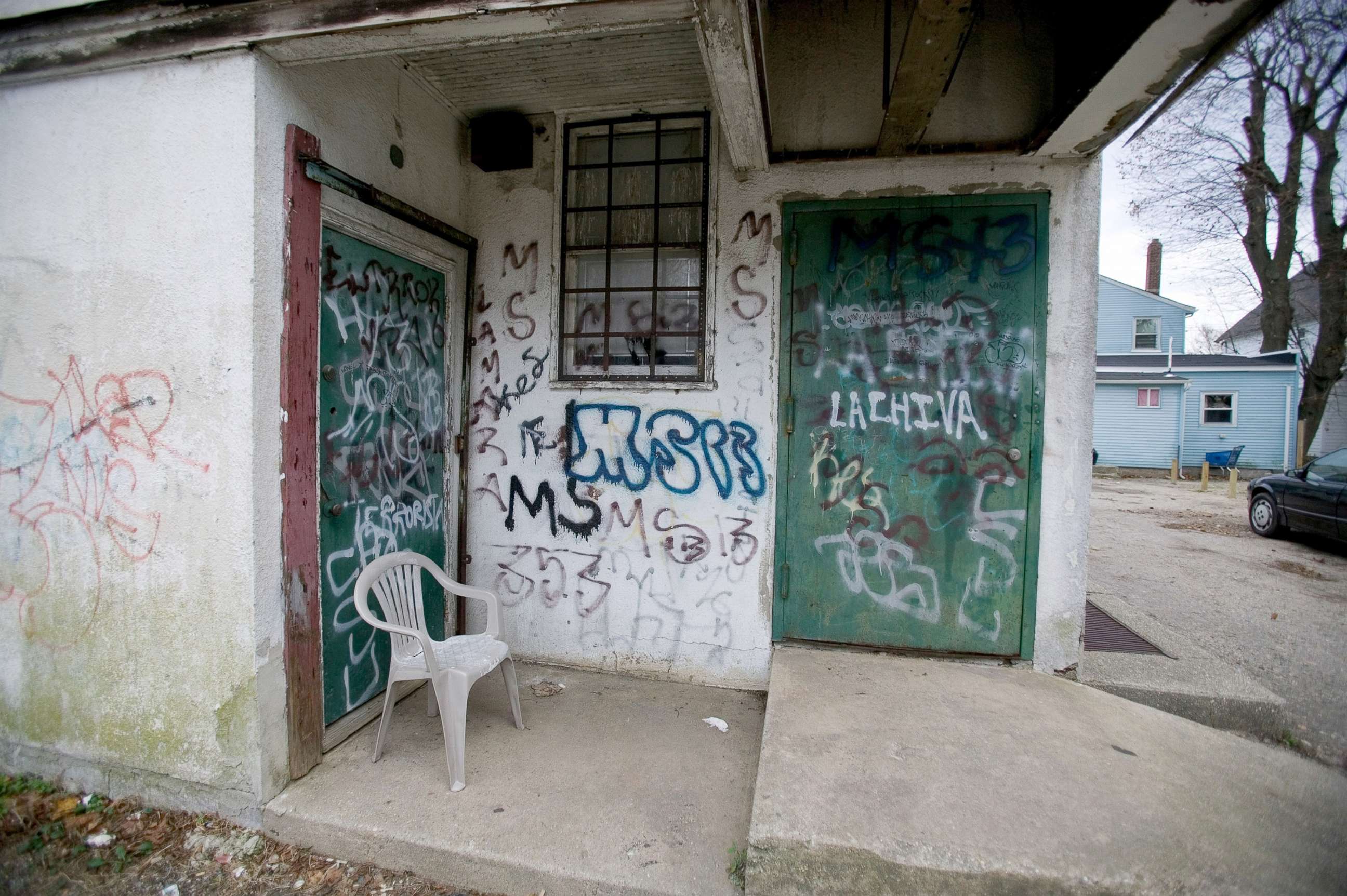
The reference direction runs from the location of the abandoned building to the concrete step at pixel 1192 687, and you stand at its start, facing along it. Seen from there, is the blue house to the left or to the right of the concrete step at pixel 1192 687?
left

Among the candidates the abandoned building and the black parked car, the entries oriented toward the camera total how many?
1

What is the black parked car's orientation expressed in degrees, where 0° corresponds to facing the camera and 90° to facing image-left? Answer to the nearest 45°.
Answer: approximately 135°

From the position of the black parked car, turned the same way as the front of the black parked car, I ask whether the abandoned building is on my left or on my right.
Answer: on my left

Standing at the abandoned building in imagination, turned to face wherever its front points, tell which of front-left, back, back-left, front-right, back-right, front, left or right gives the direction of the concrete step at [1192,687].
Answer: left

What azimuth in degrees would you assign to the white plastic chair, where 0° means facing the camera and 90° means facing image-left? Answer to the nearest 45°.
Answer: approximately 315°

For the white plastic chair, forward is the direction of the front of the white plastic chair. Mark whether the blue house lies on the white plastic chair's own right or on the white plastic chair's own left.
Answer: on the white plastic chair's own left

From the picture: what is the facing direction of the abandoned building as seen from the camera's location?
facing the viewer

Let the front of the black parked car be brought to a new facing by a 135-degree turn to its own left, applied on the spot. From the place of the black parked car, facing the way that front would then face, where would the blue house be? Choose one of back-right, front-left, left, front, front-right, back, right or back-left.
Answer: back

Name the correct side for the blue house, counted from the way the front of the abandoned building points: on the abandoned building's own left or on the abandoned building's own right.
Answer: on the abandoned building's own left
